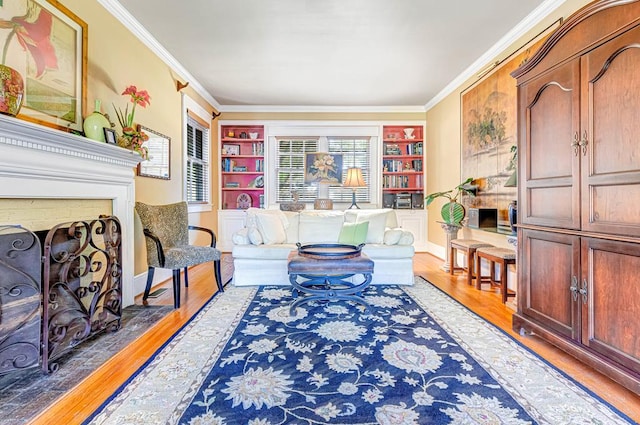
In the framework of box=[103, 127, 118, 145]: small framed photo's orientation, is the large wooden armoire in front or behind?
in front

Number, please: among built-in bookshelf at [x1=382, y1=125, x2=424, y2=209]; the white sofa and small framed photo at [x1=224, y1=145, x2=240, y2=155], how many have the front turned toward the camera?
3

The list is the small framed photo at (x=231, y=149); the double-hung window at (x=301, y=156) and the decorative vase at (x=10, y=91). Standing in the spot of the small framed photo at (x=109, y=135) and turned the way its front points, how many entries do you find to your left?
2

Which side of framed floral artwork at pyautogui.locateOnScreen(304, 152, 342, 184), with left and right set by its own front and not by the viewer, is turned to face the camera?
front

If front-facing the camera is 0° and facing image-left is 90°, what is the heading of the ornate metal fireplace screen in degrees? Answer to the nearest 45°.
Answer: approximately 315°

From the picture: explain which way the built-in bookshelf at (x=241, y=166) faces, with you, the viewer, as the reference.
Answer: facing the viewer

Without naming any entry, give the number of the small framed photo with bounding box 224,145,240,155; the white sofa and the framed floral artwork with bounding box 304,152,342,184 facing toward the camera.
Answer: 3

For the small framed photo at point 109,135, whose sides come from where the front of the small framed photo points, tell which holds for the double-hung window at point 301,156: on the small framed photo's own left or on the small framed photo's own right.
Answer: on the small framed photo's own left

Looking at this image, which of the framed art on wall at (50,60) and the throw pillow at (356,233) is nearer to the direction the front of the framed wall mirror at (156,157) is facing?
the throw pillow

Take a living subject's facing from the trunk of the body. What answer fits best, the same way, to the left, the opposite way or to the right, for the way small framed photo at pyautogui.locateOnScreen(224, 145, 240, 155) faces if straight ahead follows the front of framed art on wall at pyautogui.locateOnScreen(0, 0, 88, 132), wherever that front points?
to the right

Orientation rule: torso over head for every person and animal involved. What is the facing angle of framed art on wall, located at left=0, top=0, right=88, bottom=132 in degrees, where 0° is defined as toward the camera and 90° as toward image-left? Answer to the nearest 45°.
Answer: approximately 315°

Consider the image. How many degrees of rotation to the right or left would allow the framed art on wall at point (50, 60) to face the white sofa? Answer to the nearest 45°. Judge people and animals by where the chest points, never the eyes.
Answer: approximately 45° to its left

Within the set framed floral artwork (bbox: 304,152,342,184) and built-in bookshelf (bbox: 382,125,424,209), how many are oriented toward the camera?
2

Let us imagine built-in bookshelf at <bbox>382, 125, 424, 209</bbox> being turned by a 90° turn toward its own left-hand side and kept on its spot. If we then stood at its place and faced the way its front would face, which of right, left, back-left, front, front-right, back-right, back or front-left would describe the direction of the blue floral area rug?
right

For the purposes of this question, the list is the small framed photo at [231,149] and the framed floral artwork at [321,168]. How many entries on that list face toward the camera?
2

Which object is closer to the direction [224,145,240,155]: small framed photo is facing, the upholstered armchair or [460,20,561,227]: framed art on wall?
the upholstered armchair

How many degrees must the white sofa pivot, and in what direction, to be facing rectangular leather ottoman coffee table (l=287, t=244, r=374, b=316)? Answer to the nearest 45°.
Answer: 0° — it already faces it

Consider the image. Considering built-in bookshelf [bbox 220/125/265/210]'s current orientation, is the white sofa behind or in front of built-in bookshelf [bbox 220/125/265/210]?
in front

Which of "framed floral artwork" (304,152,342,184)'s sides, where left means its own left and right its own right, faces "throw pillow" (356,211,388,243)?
front

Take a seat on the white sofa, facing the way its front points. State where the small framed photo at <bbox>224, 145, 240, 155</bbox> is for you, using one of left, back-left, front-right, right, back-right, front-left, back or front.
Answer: back-right
